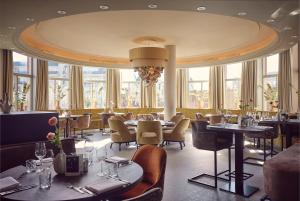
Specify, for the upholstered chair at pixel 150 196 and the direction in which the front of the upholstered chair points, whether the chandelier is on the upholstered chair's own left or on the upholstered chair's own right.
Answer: on the upholstered chair's own right

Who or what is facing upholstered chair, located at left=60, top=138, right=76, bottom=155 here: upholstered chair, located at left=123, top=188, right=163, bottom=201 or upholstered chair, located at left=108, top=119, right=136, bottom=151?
upholstered chair, located at left=123, top=188, right=163, bottom=201

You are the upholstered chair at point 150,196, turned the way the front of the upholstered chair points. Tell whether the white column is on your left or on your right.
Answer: on your right

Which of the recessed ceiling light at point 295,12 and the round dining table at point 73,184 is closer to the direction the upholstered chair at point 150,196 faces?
the round dining table
